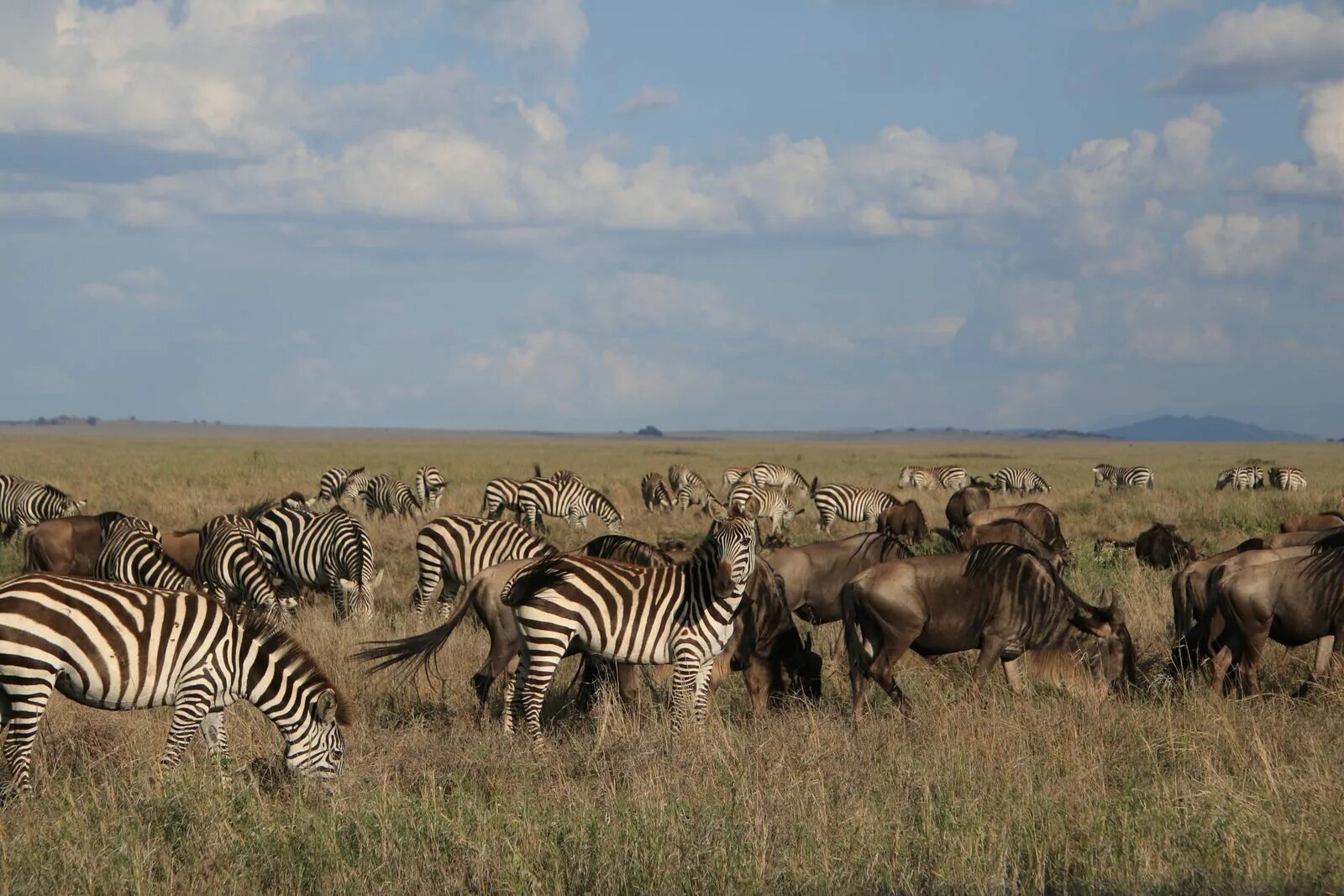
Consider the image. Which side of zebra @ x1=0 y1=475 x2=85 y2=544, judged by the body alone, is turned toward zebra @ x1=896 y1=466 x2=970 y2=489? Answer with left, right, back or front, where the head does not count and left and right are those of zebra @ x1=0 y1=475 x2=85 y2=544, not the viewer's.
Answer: front

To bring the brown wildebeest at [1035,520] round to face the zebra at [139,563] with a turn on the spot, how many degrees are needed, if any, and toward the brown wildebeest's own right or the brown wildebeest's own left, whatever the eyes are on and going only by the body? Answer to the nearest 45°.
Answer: approximately 135° to the brown wildebeest's own right

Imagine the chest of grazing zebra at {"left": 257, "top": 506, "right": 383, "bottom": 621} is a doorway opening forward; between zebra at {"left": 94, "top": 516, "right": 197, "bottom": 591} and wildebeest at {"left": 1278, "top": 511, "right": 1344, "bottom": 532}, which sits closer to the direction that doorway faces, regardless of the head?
the wildebeest

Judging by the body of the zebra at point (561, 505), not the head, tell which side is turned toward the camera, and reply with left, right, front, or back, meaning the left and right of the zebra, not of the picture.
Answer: right

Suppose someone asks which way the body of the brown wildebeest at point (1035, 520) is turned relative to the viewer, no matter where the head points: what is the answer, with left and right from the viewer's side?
facing to the right of the viewer

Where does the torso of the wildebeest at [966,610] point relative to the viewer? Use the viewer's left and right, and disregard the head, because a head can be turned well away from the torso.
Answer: facing to the right of the viewer

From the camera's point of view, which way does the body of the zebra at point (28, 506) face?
to the viewer's right

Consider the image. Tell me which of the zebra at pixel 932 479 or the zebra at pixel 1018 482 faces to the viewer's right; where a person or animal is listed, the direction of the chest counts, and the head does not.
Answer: the zebra at pixel 1018 482

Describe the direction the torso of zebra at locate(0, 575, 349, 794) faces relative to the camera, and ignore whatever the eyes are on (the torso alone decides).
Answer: to the viewer's right

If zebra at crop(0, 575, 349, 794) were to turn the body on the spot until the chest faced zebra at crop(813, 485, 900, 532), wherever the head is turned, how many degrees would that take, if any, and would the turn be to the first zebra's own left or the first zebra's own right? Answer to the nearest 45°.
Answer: approximately 45° to the first zebra's own left

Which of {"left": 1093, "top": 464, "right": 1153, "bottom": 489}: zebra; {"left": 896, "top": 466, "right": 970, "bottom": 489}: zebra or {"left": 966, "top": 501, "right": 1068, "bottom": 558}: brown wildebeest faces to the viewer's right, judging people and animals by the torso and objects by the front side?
the brown wildebeest

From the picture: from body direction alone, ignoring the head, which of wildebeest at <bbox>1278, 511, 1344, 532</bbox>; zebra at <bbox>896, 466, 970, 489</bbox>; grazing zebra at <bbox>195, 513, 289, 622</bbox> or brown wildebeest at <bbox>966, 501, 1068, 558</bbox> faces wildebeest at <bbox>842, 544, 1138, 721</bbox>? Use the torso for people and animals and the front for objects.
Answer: the grazing zebra

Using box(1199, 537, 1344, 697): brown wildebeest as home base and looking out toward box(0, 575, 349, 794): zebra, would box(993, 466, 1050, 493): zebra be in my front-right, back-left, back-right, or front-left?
back-right

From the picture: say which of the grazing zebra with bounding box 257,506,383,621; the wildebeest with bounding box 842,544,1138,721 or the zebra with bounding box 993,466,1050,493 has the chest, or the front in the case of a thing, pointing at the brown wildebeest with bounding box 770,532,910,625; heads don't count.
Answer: the grazing zebra
